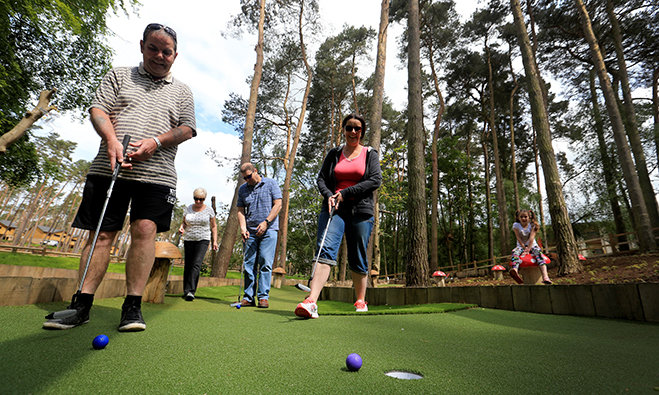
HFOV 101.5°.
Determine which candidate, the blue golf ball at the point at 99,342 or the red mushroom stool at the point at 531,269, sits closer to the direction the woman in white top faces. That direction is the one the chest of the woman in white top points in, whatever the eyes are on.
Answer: the blue golf ball

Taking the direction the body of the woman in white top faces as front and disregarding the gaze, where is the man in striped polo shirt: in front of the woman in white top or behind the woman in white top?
in front

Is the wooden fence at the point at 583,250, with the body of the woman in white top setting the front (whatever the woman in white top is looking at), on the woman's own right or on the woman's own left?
on the woman's own left

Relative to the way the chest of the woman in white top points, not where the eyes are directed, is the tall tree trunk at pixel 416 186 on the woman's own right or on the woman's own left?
on the woman's own left

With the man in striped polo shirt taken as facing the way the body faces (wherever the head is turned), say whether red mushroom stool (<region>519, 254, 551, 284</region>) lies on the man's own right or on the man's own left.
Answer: on the man's own left

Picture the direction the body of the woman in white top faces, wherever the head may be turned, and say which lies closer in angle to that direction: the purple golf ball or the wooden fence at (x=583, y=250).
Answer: the purple golf ball

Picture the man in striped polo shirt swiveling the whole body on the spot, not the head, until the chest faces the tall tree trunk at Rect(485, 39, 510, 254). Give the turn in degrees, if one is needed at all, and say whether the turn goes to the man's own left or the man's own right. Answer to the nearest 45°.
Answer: approximately 90° to the man's own left

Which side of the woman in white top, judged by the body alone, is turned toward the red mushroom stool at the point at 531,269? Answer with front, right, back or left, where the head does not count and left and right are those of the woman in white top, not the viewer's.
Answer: left

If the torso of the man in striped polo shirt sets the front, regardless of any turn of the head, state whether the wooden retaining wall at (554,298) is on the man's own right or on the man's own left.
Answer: on the man's own left

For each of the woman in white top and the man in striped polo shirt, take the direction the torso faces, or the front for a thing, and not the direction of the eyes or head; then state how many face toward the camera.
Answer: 2

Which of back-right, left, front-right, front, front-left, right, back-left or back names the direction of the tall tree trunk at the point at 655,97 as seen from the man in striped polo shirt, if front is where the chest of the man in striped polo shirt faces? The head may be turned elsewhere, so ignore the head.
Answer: left
